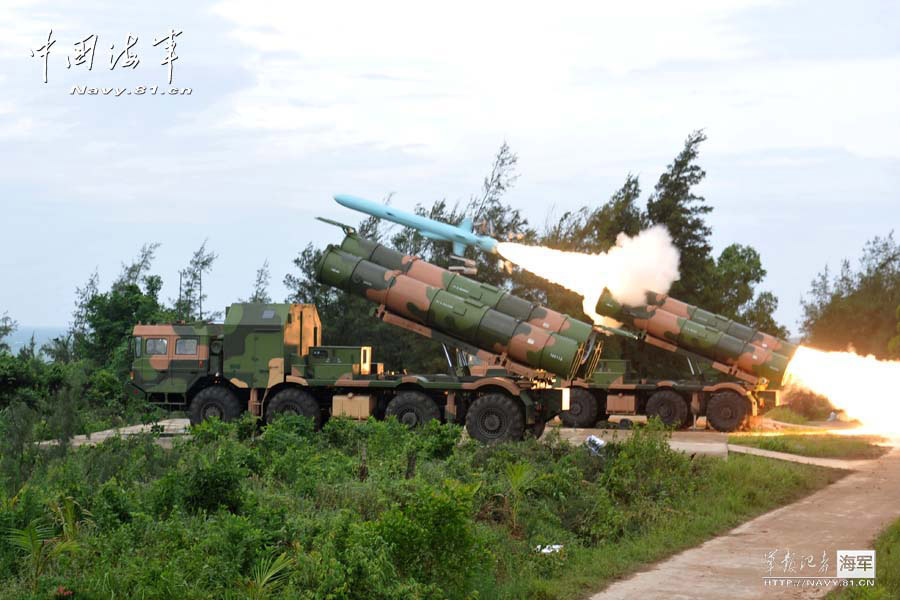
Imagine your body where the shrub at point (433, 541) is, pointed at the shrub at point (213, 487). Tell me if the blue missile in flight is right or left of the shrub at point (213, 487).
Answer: right

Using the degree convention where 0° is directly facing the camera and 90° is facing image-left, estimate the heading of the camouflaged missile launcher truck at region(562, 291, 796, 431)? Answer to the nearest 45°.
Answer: approximately 90°

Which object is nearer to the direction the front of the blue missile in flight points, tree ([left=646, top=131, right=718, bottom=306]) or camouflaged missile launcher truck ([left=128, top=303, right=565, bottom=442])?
the camouflaged missile launcher truck

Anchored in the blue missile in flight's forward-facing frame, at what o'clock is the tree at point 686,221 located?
The tree is roughly at 4 o'clock from the blue missile in flight.

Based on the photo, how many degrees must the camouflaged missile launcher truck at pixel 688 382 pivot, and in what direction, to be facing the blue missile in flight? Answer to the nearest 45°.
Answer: approximately 45° to its left

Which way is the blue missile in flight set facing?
to the viewer's left

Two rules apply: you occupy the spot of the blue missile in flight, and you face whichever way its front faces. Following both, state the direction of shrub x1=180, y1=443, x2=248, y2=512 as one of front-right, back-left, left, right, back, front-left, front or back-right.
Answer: left

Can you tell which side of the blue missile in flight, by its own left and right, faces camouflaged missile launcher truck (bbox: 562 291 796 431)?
back

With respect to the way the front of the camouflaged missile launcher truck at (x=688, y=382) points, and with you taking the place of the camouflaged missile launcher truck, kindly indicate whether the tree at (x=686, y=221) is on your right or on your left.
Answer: on your right

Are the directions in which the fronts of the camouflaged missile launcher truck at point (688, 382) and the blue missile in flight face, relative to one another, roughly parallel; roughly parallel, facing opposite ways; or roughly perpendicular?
roughly parallel

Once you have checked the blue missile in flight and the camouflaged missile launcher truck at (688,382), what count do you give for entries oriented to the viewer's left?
2

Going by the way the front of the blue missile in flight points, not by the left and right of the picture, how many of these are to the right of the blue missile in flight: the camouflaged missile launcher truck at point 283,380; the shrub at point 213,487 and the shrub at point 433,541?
0

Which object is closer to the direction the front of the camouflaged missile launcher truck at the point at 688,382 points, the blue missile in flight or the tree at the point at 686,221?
the blue missile in flight

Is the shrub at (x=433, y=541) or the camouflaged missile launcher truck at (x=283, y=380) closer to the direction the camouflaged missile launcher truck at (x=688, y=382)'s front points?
the camouflaged missile launcher truck

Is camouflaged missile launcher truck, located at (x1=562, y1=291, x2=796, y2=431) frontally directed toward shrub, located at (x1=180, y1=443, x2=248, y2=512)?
no

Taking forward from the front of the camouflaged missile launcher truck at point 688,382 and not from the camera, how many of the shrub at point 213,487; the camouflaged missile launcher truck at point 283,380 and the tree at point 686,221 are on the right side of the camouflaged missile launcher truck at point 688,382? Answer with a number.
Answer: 1

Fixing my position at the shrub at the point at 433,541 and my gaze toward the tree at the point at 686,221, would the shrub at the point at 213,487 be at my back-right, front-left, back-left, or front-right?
front-left

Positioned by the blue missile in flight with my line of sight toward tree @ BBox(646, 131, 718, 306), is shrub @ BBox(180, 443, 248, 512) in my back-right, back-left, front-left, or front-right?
back-right

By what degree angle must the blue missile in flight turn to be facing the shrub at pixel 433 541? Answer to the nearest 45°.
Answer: approximately 90° to its left
